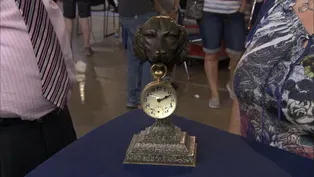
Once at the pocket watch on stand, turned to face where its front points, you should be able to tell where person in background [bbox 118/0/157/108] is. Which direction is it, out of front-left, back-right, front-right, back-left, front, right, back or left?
back

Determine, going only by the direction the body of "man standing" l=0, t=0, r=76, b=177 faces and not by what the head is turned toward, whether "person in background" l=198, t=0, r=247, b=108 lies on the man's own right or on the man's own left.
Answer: on the man's own left

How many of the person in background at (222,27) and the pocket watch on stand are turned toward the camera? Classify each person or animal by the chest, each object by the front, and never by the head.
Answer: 2

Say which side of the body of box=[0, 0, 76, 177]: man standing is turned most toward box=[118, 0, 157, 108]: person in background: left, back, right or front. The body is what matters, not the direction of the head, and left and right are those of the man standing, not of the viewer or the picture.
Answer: left

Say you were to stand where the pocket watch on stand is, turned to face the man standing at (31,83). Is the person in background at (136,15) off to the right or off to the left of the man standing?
right

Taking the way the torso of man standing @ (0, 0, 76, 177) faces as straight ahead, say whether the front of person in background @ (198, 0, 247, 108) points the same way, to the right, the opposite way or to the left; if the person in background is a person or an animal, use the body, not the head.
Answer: to the right

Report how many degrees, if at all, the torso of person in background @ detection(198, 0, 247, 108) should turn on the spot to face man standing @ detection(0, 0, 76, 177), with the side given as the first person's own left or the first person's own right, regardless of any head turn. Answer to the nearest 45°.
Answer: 0° — they already face them

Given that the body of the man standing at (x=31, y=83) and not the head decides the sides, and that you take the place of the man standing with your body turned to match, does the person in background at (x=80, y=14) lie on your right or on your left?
on your left

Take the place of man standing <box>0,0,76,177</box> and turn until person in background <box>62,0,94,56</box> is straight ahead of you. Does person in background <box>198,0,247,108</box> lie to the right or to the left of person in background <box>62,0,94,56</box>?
right

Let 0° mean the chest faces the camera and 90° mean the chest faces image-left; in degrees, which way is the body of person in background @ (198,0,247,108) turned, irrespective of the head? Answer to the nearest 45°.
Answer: approximately 0°
